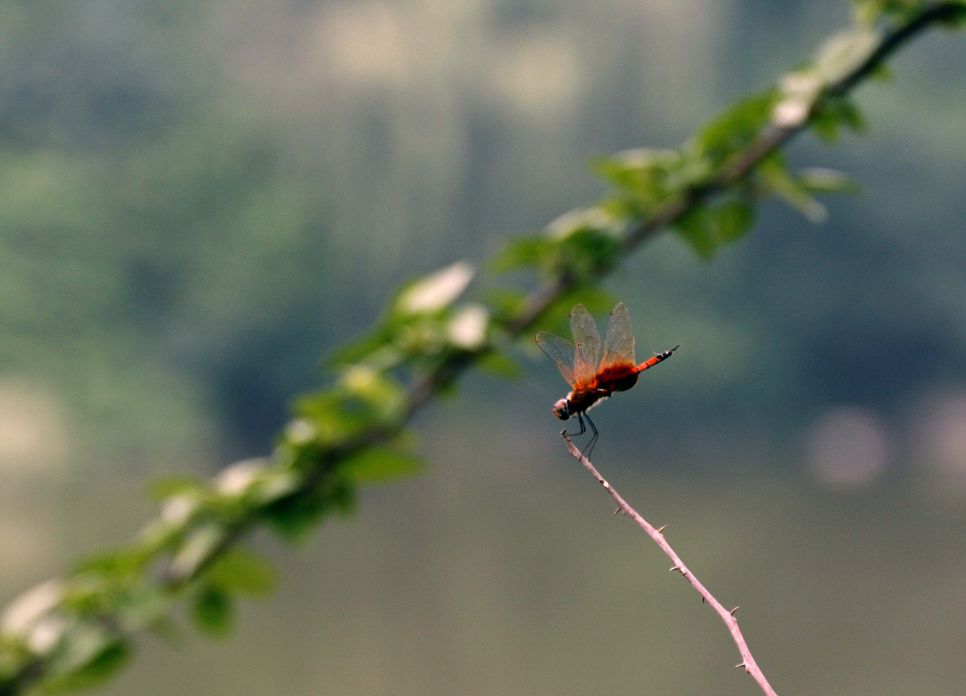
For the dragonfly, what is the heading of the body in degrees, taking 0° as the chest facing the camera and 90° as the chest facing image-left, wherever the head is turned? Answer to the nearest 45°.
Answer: approximately 90°
